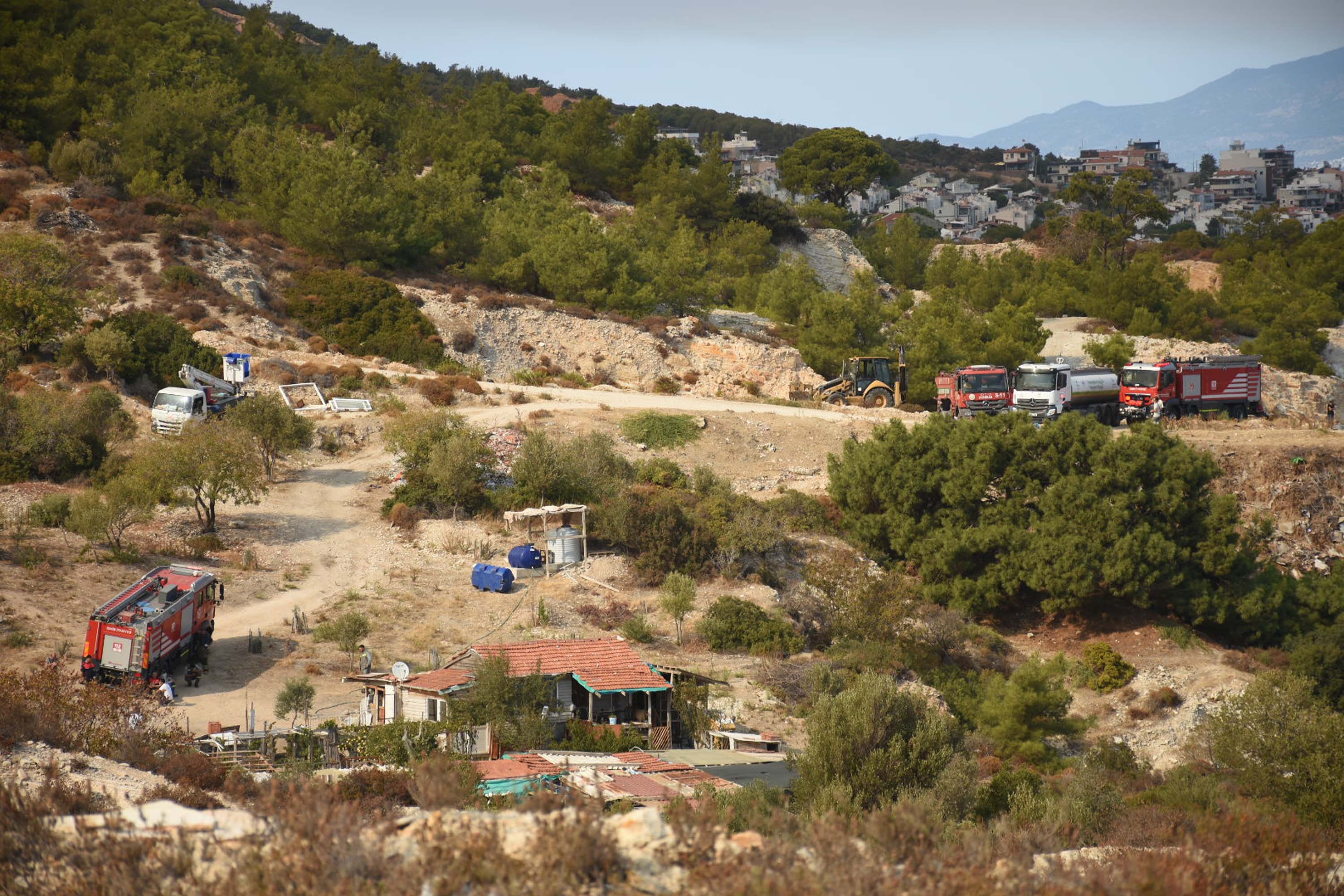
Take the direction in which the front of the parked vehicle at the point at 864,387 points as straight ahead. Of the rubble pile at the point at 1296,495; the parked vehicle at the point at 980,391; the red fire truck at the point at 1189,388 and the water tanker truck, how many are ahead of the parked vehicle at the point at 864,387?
0

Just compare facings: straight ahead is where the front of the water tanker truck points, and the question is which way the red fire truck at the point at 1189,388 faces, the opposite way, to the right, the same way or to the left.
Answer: the same way

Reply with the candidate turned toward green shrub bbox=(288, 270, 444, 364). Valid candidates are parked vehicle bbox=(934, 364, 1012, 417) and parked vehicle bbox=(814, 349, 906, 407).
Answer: parked vehicle bbox=(814, 349, 906, 407)

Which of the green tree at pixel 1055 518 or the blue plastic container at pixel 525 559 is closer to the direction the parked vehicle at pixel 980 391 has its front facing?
the green tree

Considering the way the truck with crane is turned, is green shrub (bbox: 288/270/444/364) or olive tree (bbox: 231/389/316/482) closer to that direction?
the olive tree

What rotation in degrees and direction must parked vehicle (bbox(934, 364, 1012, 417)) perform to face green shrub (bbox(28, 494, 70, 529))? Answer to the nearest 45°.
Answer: approximately 90° to its right

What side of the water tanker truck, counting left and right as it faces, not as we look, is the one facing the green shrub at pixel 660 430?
front

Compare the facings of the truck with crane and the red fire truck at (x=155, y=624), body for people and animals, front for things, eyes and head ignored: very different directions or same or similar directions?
very different directions

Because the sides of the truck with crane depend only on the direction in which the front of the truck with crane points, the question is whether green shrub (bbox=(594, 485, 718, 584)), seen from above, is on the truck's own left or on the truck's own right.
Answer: on the truck's own left

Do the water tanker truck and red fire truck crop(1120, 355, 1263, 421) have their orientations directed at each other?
no

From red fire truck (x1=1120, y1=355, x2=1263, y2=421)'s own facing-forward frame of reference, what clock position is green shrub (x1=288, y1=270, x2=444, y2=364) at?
The green shrub is roughly at 1 o'clock from the red fire truck.

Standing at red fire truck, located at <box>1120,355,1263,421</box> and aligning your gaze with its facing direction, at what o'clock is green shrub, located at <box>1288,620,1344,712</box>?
The green shrub is roughly at 10 o'clock from the red fire truck.

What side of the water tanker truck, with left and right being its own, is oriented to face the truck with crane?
front

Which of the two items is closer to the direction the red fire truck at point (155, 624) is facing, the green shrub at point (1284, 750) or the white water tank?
the white water tank

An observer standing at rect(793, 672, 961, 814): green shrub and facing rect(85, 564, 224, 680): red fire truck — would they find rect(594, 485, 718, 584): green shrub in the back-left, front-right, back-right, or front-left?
front-right

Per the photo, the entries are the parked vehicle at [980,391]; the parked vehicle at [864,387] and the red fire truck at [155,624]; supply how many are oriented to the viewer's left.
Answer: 1

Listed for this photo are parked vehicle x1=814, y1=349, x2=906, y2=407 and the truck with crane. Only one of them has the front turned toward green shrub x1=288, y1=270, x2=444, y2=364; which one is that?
the parked vehicle

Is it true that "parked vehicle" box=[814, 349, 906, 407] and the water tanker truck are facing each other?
no

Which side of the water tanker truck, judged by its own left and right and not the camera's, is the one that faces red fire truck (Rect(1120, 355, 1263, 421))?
back

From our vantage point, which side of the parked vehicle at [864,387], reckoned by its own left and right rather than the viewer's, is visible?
left
